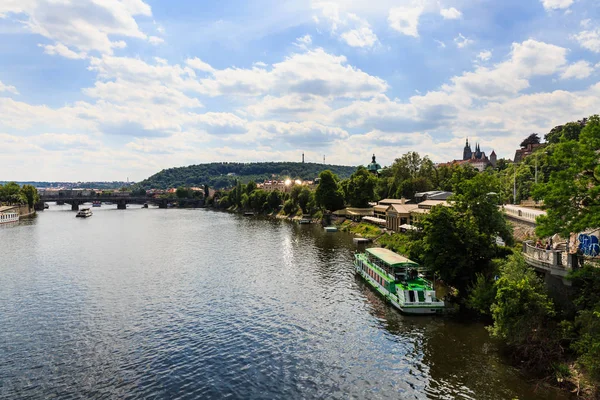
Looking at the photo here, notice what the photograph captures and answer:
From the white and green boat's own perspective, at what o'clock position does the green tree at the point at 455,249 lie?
The green tree is roughly at 4 o'clock from the white and green boat.

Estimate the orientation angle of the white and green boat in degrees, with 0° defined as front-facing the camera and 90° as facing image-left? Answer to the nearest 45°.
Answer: approximately 135°

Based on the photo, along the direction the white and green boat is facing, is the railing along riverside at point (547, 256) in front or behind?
behind
